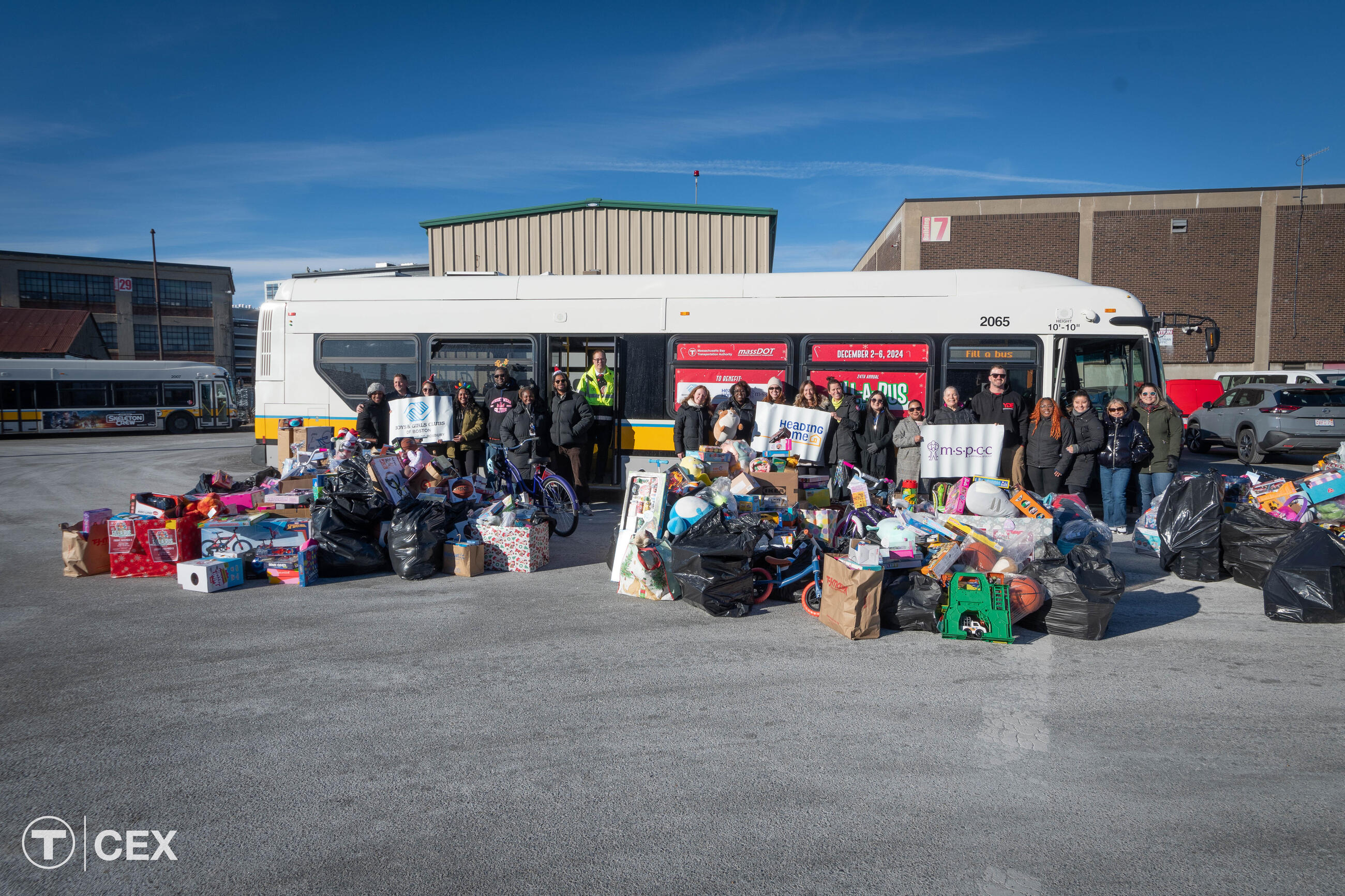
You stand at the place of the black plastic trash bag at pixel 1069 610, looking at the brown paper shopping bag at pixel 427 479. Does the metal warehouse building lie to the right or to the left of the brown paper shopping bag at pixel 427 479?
right

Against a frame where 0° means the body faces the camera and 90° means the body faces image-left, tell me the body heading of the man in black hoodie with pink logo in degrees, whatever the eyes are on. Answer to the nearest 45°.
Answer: approximately 0°

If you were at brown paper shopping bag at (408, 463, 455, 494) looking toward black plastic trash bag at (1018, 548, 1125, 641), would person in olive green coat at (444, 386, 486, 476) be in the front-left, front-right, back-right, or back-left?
back-left
